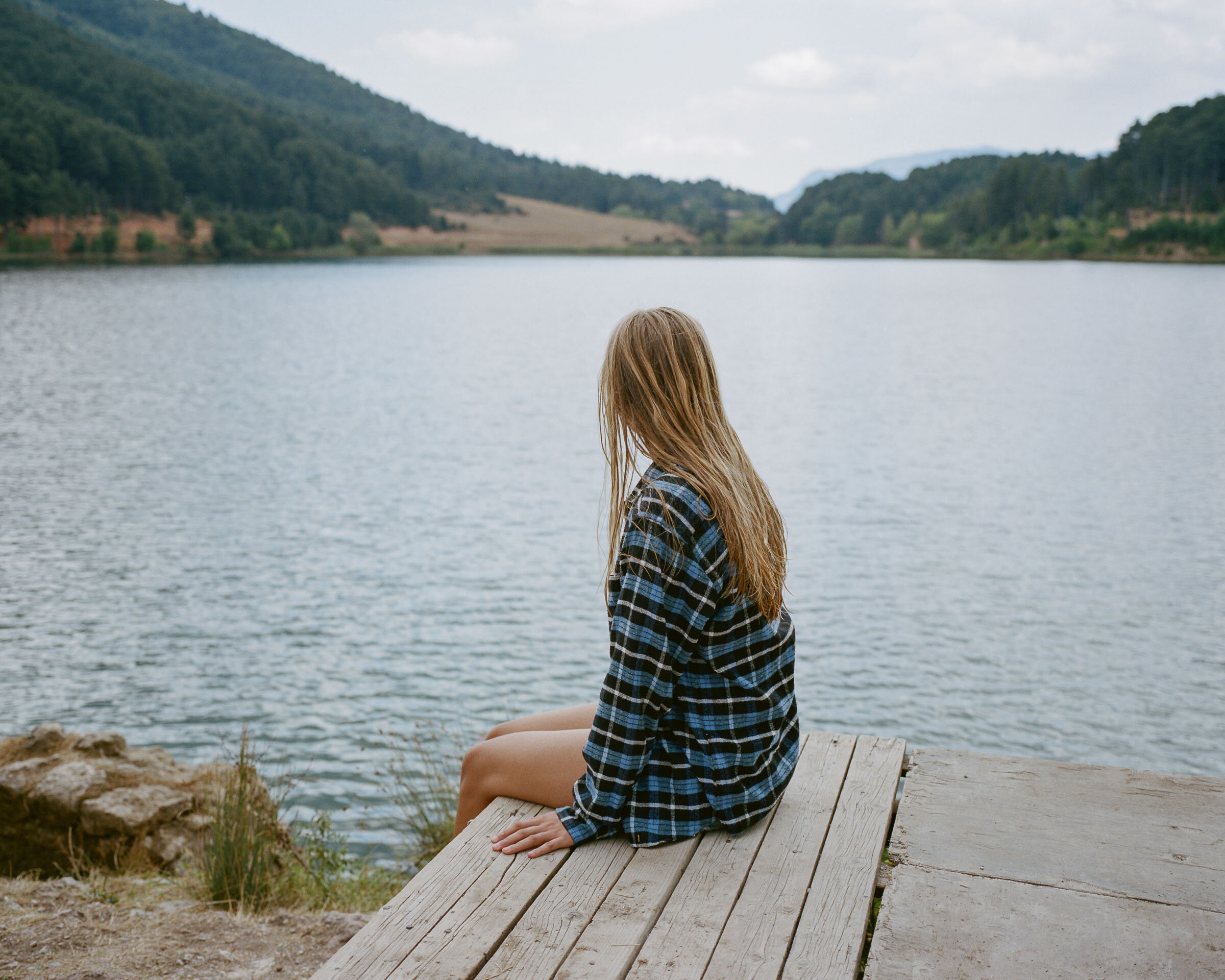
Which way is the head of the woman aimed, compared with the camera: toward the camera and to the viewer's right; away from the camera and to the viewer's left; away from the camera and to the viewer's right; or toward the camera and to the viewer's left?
away from the camera and to the viewer's left

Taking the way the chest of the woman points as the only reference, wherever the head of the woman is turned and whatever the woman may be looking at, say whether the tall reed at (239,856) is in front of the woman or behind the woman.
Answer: in front

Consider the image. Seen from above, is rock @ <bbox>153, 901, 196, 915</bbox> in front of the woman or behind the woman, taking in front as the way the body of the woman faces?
in front

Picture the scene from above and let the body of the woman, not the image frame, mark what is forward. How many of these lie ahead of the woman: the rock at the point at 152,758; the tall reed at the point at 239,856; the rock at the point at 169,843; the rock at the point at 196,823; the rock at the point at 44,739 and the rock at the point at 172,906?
6

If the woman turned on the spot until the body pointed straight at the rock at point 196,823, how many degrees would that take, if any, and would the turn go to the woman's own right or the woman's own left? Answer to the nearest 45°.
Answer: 0° — they already face it

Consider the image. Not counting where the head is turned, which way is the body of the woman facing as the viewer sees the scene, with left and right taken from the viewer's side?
facing away from the viewer and to the left of the viewer

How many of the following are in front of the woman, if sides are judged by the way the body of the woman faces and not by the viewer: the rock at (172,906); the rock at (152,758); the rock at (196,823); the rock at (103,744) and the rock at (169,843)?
5
